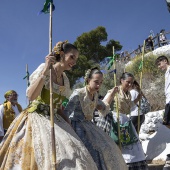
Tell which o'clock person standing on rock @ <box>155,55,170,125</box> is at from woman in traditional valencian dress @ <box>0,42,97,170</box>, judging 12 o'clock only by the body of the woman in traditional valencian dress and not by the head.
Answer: The person standing on rock is roughly at 9 o'clock from the woman in traditional valencian dress.

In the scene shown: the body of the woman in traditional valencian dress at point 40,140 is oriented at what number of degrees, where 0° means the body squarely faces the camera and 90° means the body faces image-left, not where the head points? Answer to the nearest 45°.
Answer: approximately 315°

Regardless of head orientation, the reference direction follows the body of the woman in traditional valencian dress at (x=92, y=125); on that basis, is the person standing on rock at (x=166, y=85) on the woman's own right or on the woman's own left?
on the woman's own left

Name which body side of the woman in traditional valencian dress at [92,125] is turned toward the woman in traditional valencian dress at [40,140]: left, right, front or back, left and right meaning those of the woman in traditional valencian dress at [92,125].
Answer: right

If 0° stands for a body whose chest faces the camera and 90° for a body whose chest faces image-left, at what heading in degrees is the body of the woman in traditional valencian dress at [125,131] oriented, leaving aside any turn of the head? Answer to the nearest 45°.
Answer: approximately 315°

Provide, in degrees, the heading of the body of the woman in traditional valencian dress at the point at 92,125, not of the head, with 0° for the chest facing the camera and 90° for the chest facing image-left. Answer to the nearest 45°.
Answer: approximately 315°

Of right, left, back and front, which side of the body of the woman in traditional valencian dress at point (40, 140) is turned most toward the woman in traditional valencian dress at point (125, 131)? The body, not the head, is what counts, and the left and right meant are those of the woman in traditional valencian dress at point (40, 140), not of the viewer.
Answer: left
